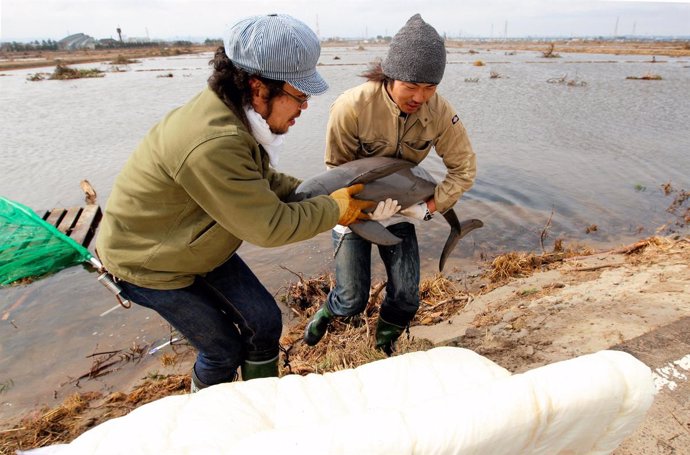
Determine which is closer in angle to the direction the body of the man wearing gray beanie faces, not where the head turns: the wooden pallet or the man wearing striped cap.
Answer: the man wearing striped cap

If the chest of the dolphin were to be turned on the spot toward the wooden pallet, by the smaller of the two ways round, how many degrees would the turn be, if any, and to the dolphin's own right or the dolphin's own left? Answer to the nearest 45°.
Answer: approximately 45° to the dolphin's own right

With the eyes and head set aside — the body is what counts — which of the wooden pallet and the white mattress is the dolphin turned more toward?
the wooden pallet

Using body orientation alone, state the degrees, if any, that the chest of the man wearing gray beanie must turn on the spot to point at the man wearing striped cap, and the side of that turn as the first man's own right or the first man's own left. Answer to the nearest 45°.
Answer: approximately 45° to the first man's own right

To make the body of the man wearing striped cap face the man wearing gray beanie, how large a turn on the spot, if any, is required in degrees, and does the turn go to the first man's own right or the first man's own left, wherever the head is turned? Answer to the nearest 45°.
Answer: approximately 45° to the first man's own left

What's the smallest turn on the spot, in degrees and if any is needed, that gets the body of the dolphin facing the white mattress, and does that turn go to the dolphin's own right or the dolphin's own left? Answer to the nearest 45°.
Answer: approximately 90° to the dolphin's own left

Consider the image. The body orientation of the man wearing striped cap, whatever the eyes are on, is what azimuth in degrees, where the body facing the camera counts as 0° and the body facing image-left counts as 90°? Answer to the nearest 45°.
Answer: approximately 270°

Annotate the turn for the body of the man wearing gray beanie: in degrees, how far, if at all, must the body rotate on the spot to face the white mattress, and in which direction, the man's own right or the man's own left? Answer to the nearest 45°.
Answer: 0° — they already face it

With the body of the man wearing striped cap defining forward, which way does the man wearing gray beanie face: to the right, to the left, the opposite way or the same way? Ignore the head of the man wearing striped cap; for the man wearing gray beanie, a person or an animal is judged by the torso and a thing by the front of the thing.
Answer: to the right

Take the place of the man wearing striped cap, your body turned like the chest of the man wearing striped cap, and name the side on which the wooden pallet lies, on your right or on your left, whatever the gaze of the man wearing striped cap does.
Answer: on your left

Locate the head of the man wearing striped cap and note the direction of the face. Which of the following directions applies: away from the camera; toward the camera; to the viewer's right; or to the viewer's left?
to the viewer's right

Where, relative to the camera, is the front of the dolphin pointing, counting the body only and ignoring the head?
to the viewer's left
